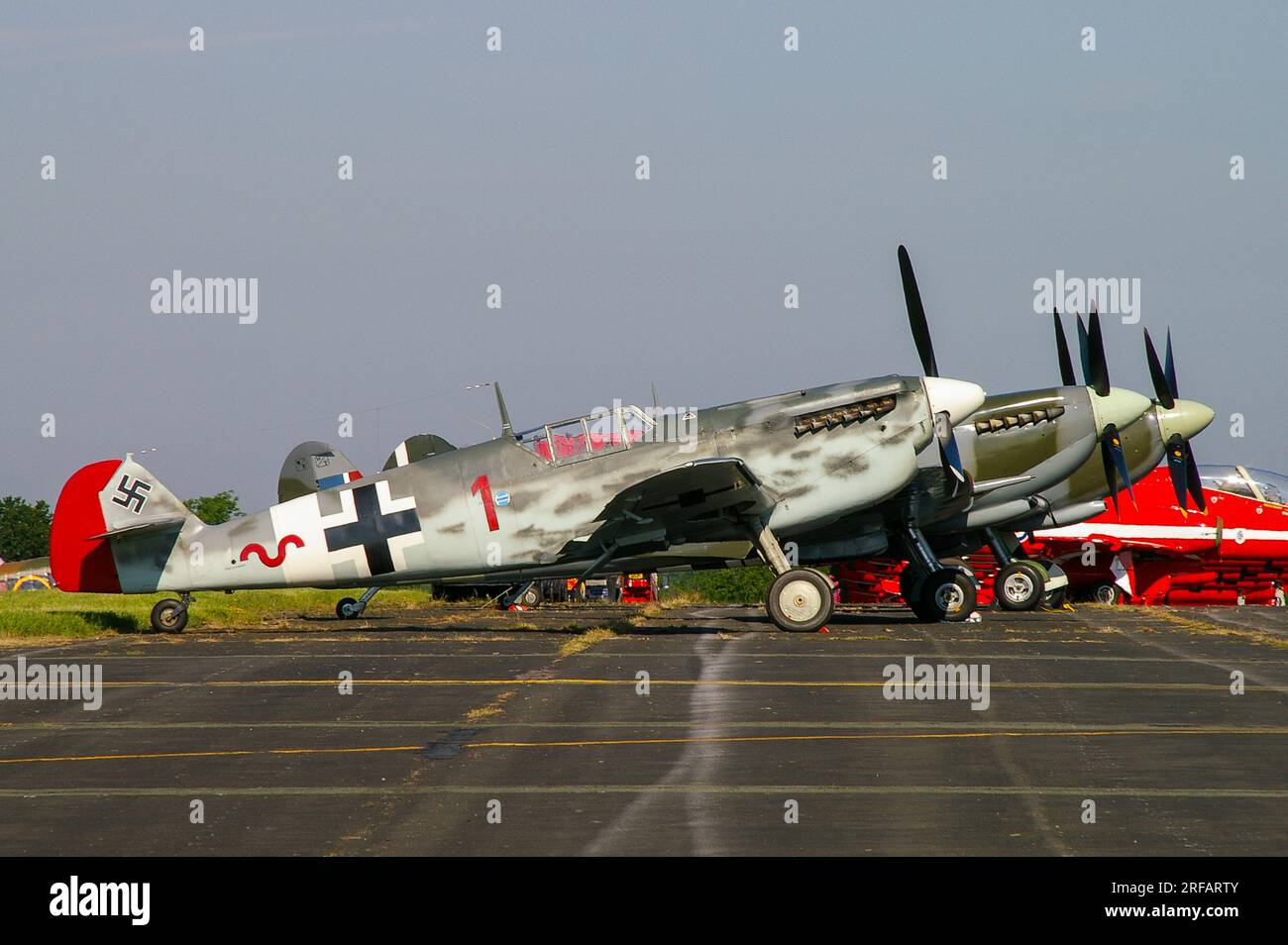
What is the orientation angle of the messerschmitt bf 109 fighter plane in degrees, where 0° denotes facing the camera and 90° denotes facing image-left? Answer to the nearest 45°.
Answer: approximately 270°

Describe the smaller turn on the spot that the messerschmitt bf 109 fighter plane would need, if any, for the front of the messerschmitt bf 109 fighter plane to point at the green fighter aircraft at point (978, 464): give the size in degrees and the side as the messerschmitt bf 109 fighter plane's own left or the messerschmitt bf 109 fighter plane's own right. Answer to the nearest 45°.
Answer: approximately 45° to the messerschmitt bf 109 fighter plane's own left
